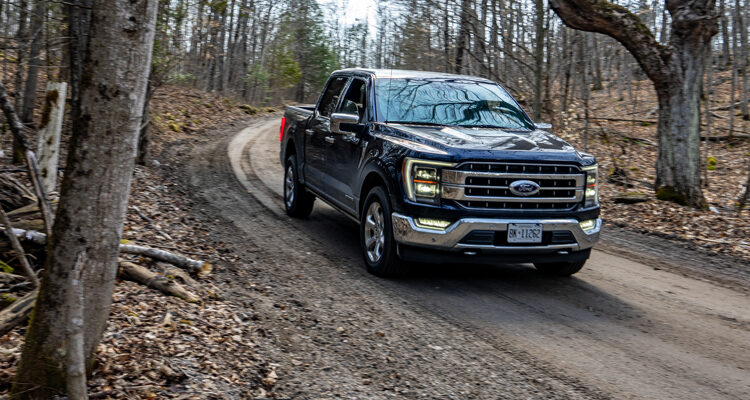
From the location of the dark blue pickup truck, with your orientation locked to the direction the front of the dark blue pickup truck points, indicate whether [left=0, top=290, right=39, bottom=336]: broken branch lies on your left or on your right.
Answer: on your right

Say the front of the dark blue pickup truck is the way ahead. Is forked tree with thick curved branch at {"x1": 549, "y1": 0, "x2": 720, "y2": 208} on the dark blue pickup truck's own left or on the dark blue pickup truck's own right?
on the dark blue pickup truck's own left

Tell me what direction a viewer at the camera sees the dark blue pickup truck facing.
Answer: facing the viewer and to the right of the viewer

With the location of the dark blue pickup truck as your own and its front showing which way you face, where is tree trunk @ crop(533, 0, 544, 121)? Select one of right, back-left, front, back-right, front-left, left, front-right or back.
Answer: back-left

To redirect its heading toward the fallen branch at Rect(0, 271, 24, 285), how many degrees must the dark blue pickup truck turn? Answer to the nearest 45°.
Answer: approximately 90° to its right

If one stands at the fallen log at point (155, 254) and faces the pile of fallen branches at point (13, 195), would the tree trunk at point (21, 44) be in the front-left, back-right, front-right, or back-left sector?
front-right

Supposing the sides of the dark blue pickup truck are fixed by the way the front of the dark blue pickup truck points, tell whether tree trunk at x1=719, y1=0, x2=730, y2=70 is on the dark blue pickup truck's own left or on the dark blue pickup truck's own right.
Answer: on the dark blue pickup truck's own left

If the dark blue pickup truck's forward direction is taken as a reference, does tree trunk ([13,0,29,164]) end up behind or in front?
behind

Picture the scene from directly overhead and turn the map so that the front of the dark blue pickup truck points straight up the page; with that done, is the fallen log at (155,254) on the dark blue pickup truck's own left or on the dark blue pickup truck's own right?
on the dark blue pickup truck's own right

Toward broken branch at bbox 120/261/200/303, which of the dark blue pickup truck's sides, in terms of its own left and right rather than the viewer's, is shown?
right

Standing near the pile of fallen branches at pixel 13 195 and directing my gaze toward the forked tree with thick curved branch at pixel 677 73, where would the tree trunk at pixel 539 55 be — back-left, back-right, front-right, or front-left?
front-left

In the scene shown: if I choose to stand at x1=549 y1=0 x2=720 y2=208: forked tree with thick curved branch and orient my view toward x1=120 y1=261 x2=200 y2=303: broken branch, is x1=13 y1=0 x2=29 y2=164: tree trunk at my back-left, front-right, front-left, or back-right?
front-right
